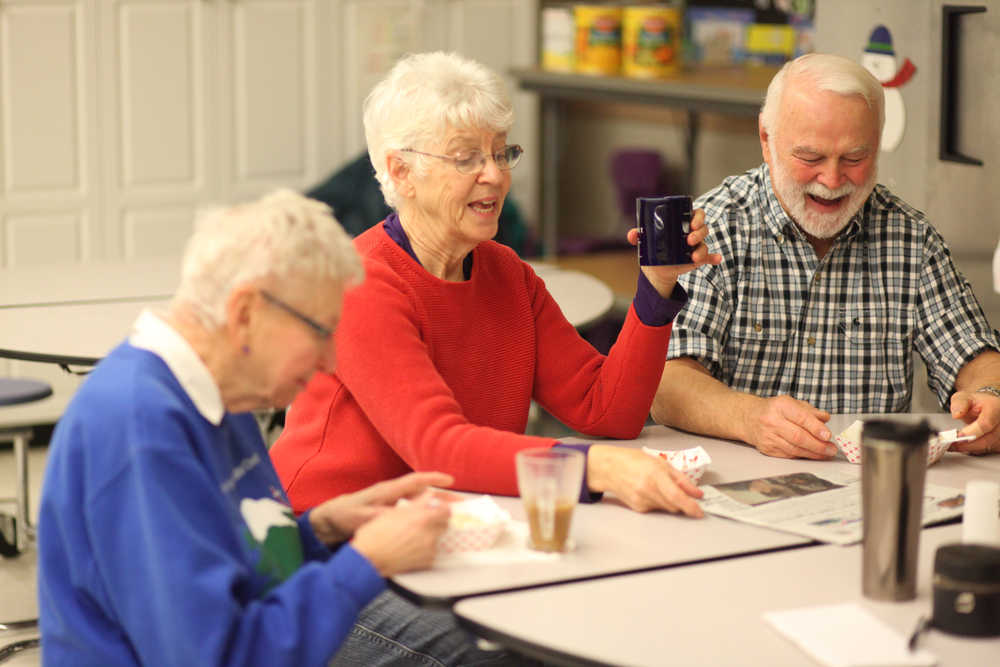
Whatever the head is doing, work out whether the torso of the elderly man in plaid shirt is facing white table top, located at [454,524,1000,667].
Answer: yes

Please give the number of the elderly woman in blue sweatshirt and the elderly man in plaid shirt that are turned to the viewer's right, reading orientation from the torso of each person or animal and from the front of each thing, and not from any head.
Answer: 1

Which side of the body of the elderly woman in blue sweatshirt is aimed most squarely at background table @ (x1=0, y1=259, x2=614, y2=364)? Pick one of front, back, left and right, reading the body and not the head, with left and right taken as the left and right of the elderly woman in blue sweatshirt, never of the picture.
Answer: left

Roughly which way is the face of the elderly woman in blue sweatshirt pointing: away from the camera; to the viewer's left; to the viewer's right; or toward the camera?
to the viewer's right

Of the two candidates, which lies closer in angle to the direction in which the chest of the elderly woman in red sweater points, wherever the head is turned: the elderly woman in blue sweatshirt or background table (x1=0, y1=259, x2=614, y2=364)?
the elderly woman in blue sweatshirt

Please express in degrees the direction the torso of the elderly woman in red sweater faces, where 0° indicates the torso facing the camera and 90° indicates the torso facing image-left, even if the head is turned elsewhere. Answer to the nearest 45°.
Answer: approximately 315°

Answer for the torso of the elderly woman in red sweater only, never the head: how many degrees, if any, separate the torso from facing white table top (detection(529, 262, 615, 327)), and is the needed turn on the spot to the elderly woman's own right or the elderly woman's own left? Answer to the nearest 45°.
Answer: approximately 135° to the elderly woman's own left

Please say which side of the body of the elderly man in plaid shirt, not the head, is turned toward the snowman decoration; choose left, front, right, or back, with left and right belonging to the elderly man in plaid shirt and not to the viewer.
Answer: back

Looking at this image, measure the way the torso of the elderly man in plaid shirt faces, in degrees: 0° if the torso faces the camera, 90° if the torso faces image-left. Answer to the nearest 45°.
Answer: approximately 0°

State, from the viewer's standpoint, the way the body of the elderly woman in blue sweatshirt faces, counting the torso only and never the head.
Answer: to the viewer's right
